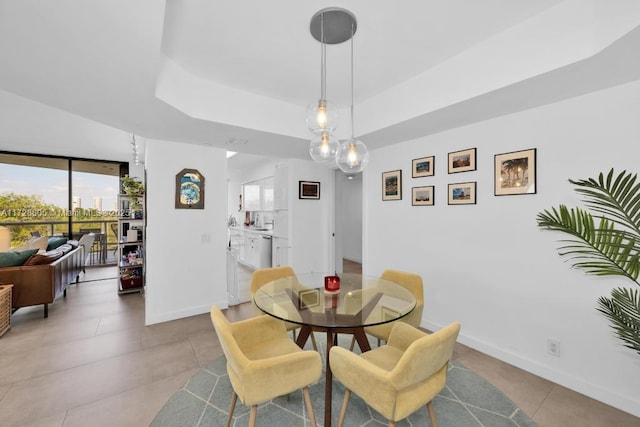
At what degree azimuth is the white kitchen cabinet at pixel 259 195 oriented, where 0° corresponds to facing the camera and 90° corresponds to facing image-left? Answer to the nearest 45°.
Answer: approximately 45°

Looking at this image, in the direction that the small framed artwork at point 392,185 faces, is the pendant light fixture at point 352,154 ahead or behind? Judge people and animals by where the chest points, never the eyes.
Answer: ahead

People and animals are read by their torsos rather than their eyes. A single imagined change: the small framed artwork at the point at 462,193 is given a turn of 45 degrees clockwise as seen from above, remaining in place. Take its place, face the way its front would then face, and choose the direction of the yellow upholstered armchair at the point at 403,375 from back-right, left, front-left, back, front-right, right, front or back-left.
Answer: left

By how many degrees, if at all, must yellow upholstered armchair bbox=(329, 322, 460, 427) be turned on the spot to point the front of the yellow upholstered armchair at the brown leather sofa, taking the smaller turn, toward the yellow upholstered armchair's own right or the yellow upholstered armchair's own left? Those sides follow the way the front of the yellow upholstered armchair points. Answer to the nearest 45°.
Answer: approximately 45° to the yellow upholstered armchair's own left

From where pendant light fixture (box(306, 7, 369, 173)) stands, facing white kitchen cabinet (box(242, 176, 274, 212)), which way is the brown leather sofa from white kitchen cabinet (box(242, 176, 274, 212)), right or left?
left

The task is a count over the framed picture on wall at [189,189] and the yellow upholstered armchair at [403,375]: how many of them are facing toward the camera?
1

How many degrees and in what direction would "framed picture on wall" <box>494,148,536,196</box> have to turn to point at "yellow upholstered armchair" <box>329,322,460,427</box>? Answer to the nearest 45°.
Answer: approximately 45° to its left

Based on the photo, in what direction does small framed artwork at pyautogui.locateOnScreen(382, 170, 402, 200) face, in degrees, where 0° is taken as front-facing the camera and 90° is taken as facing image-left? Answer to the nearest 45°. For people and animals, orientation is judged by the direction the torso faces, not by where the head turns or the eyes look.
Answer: approximately 45°

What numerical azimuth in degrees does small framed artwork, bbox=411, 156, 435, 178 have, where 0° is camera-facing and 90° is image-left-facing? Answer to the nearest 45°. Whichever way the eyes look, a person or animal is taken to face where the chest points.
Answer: approximately 45°

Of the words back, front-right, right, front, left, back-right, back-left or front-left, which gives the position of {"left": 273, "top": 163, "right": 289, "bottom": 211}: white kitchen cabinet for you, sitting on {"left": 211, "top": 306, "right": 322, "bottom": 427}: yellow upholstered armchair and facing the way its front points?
front-left

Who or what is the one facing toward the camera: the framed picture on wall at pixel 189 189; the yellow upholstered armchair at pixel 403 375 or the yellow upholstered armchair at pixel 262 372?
the framed picture on wall

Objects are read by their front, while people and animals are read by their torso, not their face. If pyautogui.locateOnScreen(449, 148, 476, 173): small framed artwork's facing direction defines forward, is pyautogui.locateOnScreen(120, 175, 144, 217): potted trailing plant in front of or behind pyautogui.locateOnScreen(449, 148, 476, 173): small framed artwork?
in front

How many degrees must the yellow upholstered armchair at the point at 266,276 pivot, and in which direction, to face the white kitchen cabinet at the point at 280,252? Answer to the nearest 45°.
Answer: approximately 135° to its left

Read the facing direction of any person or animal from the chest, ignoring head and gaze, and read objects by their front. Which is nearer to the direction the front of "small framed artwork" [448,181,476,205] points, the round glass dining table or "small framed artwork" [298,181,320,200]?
the round glass dining table

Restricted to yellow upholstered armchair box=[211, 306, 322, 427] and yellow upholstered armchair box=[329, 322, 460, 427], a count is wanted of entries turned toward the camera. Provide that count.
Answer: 0

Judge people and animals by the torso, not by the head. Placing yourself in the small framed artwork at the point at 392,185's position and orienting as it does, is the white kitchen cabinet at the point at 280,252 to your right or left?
on your right

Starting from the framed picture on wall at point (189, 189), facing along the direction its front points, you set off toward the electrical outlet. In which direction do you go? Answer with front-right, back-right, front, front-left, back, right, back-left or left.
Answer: front-left
